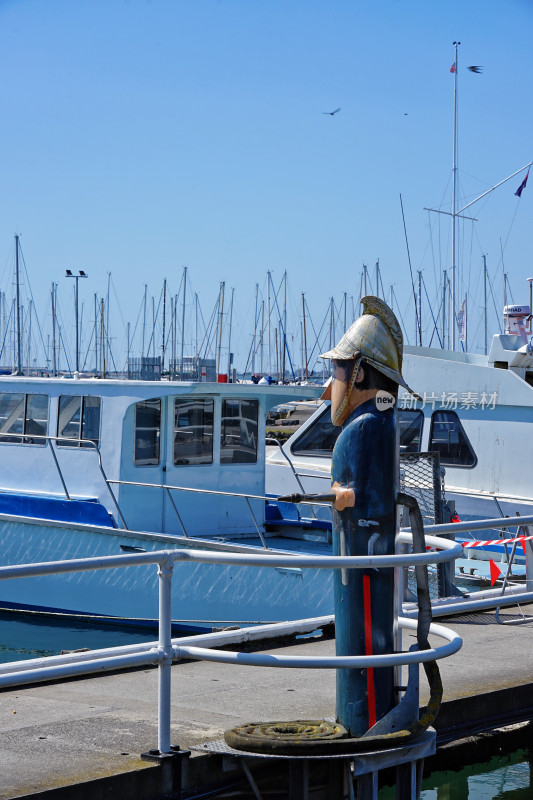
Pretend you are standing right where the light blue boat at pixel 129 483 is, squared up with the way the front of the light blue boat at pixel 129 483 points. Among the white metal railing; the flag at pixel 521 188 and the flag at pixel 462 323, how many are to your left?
1

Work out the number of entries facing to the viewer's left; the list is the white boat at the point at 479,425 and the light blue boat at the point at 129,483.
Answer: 2

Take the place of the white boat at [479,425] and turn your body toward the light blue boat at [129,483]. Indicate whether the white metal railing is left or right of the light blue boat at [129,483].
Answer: left

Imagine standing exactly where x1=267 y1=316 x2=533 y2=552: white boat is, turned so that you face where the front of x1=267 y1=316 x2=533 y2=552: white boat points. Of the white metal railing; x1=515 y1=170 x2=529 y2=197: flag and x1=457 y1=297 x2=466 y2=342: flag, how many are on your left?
1

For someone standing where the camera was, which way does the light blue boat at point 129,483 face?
facing to the left of the viewer

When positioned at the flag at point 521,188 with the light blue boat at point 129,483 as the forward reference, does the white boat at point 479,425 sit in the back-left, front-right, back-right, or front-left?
front-left

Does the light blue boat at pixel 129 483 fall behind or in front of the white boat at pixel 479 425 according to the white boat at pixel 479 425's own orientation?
in front

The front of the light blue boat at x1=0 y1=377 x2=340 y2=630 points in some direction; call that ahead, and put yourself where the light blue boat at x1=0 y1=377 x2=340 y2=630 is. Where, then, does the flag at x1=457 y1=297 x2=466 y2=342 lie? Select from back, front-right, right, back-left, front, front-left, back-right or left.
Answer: back-right

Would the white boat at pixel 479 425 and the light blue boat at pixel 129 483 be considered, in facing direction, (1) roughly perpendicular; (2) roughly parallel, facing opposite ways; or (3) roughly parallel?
roughly parallel

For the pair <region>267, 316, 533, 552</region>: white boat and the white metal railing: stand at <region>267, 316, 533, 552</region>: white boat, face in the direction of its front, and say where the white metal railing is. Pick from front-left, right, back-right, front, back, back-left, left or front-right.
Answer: left

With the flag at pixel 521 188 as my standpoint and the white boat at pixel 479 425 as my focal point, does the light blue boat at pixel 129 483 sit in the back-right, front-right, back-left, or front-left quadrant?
front-right

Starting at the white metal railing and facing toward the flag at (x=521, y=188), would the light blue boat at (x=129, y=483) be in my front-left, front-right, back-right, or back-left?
front-left

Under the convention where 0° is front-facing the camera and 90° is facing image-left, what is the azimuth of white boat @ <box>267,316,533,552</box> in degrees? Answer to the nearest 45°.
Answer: approximately 90°
